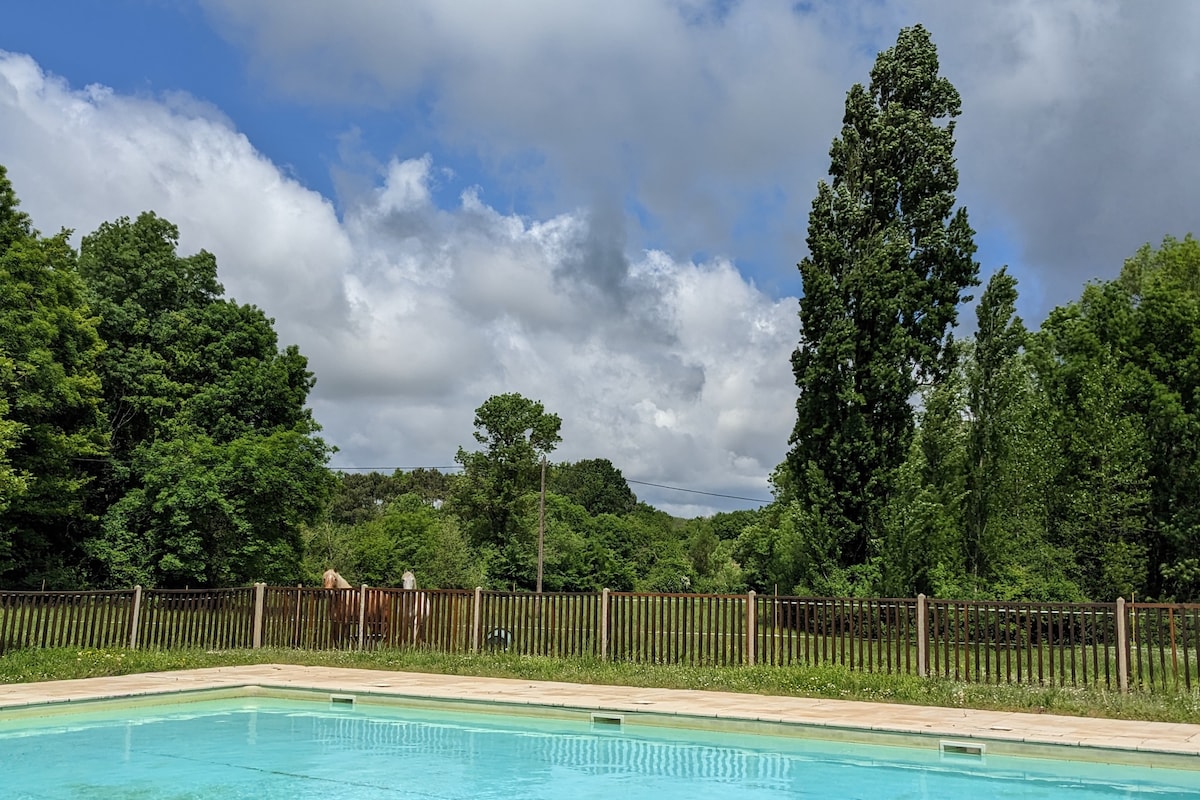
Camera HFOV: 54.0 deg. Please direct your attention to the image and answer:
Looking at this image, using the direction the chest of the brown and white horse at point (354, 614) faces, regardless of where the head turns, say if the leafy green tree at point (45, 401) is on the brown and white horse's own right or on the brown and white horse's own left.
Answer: on the brown and white horse's own right

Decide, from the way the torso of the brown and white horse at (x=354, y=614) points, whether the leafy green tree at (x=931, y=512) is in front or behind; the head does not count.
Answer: behind

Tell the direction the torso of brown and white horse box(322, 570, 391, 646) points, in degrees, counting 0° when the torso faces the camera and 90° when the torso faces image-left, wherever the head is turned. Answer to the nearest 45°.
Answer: approximately 45°

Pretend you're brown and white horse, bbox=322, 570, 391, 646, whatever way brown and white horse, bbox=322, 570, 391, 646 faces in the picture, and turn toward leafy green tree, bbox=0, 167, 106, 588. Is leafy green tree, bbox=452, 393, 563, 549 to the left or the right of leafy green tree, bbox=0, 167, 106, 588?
right

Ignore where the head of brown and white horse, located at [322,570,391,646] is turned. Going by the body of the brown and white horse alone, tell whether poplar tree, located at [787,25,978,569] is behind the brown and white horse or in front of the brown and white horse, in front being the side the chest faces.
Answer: behind

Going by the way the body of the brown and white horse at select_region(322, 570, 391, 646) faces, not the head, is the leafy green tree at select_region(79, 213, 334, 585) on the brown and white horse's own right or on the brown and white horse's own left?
on the brown and white horse's own right

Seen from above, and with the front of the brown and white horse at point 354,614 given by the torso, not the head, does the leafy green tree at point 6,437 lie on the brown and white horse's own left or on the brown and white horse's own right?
on the brown and white horse's own right

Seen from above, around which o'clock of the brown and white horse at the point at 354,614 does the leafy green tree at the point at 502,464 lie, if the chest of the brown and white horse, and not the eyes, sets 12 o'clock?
The leafy green tree is roughly at 3 o'clock from the brown and white horse.
